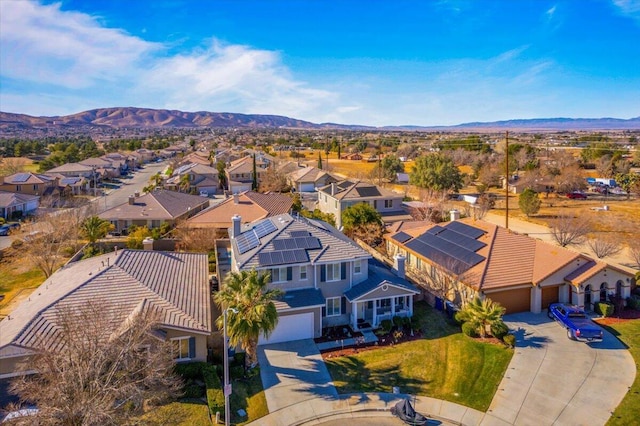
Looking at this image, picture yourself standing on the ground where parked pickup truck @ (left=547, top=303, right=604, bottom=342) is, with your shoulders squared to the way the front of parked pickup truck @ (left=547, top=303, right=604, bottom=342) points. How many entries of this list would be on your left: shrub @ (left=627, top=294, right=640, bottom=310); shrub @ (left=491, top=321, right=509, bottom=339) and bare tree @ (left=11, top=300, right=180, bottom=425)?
2

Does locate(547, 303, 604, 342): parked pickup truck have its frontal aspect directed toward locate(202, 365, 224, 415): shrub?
no

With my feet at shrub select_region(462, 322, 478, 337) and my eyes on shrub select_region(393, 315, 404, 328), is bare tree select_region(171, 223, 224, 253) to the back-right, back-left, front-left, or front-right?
front-right

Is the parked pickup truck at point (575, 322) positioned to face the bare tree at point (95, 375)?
no

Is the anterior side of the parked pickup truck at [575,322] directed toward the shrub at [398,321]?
no

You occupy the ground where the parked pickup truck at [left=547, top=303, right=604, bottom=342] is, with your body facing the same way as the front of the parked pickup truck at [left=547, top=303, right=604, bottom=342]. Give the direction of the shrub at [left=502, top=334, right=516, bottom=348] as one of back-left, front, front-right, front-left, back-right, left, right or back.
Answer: left

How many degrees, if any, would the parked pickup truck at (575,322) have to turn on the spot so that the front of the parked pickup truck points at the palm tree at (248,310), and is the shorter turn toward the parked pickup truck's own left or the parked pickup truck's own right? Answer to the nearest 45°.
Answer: approximately 90° to the parked pickup truck's own left

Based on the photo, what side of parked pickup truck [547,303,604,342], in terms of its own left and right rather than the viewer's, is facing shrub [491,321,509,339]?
left

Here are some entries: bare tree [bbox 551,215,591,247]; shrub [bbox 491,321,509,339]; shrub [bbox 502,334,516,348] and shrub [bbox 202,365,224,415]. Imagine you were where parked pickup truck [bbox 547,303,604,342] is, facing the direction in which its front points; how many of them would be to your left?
3
